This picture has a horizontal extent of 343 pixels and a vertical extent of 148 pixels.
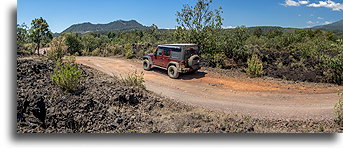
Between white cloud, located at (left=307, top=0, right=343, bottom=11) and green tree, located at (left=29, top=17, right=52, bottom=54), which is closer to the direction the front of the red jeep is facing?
the green tree

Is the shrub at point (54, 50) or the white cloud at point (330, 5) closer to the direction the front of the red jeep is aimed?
the shrub

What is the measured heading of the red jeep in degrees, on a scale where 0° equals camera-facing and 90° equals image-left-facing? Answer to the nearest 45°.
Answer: approximately 135°

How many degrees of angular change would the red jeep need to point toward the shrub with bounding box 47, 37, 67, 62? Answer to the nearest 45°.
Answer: approximately 45° to its left
